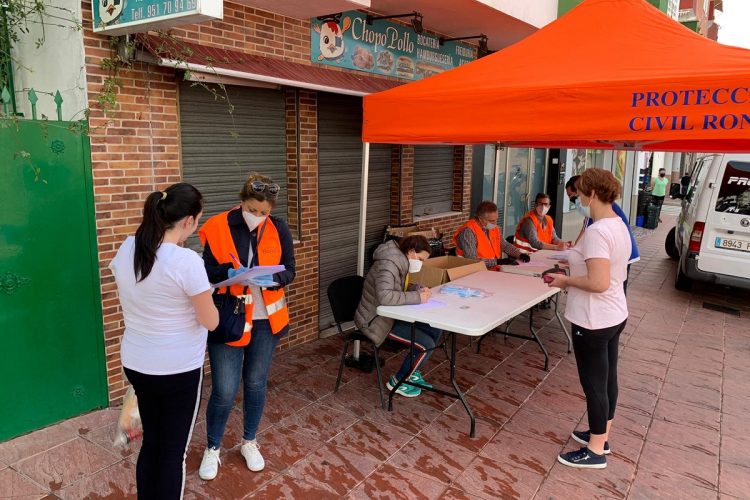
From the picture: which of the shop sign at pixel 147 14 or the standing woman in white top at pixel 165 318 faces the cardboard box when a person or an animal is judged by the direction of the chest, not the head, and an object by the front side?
the standing woman in white top

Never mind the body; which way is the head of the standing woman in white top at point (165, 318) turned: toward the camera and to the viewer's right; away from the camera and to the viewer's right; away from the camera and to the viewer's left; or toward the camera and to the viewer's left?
away from the camera and to the viewer's right

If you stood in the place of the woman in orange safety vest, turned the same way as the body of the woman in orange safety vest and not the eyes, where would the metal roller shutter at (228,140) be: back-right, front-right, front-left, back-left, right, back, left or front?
back

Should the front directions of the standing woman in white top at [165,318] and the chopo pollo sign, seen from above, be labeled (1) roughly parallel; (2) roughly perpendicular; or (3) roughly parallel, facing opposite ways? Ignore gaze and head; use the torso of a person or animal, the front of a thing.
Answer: roughly perpendicular

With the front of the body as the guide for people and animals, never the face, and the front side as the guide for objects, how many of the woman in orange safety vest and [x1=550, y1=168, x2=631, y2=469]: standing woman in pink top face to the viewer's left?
1

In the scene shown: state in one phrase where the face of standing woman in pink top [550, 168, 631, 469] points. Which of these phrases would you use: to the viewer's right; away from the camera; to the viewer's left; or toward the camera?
to the viewer's left

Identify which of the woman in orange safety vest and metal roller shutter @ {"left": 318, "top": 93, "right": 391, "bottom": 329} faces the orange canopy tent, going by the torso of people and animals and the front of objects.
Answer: the metal roller shutter
